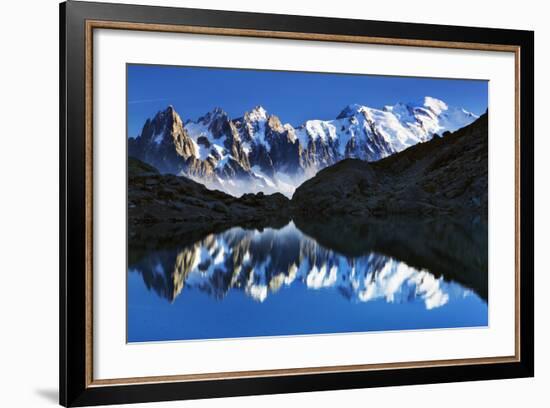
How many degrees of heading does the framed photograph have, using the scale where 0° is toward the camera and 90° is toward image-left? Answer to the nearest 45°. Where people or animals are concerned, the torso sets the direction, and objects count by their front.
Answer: approximately 315°
